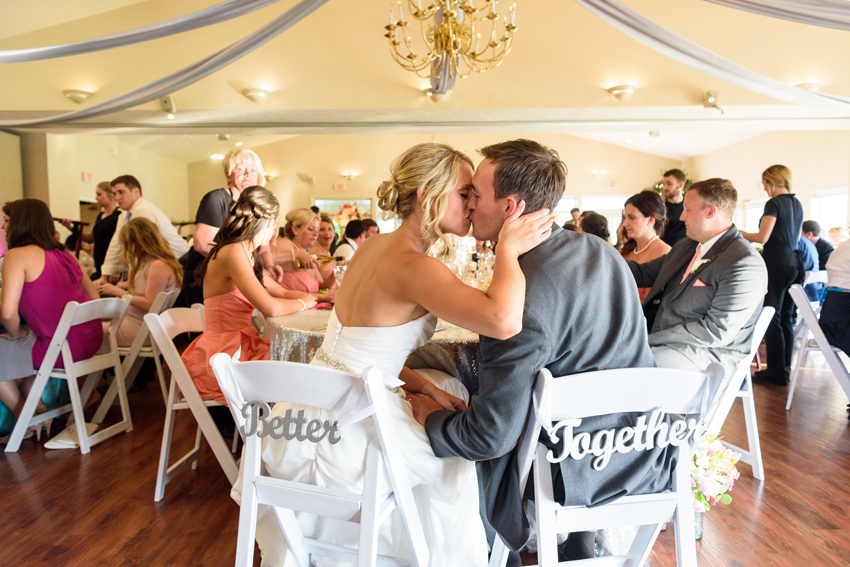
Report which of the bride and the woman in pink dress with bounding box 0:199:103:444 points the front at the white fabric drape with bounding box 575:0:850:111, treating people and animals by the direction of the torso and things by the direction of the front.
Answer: the bride

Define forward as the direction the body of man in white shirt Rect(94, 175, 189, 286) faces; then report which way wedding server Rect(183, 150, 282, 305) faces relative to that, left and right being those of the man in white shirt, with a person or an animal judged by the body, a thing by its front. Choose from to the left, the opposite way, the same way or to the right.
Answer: to the left

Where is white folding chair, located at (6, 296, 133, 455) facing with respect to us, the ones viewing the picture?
facing away from the viewer and to the left of the viewer

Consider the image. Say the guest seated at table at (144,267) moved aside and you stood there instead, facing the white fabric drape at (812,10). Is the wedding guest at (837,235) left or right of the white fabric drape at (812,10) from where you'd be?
left

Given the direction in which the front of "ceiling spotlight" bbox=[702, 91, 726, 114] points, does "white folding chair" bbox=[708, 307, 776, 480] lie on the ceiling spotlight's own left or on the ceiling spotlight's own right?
on the ceiling spotlight's own left

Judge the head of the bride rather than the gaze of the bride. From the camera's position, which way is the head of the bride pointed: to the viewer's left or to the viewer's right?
to the viewer's right

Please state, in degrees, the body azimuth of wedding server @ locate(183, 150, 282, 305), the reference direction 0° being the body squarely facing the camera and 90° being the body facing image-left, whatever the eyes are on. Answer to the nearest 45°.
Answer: approximately 315°
